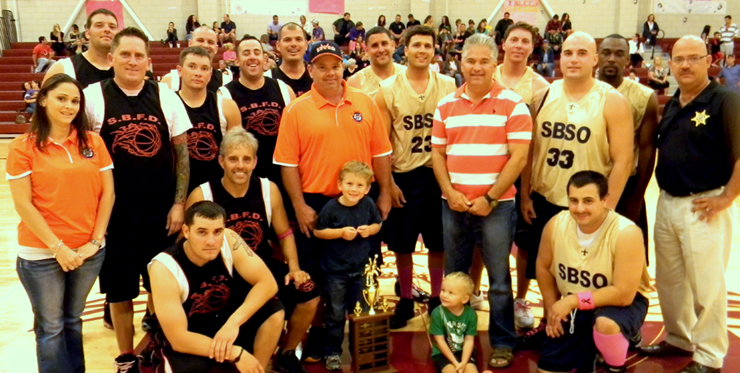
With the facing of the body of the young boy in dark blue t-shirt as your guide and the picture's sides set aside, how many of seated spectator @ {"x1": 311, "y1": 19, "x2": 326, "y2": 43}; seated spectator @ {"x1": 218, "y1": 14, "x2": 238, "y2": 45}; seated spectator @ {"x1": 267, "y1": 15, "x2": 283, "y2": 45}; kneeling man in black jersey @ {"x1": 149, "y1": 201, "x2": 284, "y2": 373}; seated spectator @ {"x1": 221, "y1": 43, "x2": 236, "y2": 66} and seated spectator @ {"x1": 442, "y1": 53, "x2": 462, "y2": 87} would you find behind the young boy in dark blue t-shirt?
5

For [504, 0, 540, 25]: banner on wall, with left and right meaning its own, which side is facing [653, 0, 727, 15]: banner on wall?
left

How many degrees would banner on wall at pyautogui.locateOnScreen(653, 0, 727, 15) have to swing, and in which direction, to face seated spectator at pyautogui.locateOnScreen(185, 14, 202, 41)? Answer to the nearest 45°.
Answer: approximately 45° to its right

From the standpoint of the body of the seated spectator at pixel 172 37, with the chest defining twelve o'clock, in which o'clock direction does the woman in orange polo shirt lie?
The woman in orange polo shirt is roughly at 12 o'clock from the seated spectator.

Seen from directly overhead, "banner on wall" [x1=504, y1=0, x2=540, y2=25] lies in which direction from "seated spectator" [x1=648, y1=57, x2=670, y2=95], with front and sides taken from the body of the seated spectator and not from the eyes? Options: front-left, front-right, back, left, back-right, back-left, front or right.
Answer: back-right

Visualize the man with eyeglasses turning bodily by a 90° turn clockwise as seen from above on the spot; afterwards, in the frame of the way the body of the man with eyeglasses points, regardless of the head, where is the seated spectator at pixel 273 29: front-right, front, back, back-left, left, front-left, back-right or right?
front

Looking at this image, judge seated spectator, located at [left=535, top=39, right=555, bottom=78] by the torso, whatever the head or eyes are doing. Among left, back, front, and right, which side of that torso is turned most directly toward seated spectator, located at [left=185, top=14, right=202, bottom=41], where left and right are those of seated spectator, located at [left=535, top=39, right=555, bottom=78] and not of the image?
right

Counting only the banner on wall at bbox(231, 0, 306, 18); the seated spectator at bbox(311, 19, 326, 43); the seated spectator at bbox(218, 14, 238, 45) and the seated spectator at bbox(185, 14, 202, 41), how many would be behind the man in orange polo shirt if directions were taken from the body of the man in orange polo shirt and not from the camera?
4

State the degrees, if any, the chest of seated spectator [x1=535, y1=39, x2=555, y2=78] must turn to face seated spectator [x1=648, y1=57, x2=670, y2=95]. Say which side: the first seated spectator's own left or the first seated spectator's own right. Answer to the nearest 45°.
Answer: approximately 90° to the first seated spectator's own left

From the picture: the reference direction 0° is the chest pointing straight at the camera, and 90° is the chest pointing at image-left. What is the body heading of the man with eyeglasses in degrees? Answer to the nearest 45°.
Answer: approximately 45°
